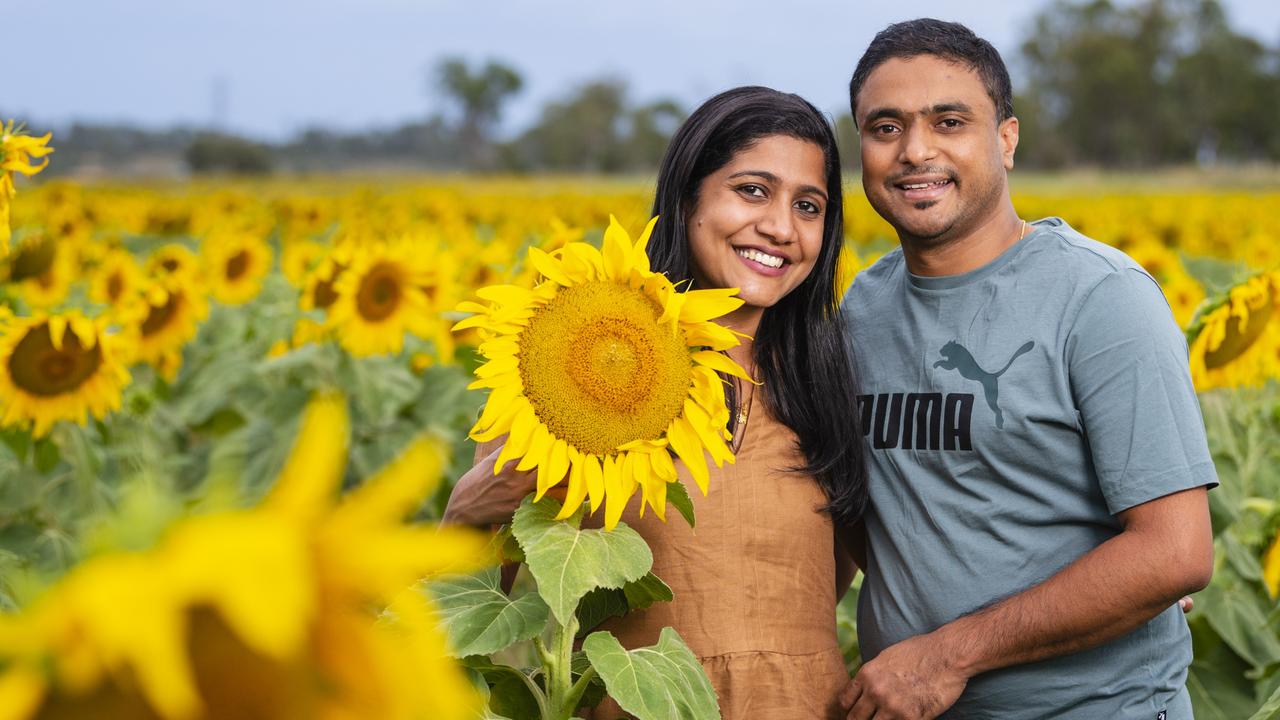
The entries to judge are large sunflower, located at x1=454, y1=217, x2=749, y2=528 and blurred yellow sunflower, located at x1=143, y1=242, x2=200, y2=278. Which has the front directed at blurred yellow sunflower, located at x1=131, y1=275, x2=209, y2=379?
blurred yellow sunflower, located at x1=143, y1=242, x2=200, y2=278

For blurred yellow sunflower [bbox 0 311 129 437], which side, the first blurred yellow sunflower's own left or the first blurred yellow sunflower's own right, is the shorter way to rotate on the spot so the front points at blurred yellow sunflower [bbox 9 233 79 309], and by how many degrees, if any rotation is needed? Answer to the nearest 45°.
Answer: approximately 180°

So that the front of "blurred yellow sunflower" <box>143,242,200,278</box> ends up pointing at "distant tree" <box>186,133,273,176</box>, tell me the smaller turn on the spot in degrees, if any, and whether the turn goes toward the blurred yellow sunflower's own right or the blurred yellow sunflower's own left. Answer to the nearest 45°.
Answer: approximately 180°

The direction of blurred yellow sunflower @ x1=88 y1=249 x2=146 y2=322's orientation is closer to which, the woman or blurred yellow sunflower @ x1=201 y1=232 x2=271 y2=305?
the woman

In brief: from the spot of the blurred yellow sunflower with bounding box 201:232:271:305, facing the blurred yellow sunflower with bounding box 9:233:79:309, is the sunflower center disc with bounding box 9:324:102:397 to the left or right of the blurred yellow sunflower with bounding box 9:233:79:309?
left
